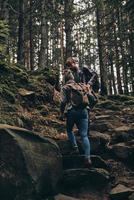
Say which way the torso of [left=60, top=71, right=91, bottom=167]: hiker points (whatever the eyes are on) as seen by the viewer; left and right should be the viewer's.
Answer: facing away from the viewer and to the left of the viewer

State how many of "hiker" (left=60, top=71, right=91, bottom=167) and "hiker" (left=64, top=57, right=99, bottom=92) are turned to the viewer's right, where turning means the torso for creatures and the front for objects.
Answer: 0

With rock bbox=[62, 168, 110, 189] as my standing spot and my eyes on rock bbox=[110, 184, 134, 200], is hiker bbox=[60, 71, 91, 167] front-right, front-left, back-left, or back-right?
back-left

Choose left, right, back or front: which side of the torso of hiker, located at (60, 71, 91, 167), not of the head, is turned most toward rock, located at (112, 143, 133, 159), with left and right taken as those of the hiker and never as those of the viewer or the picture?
right
